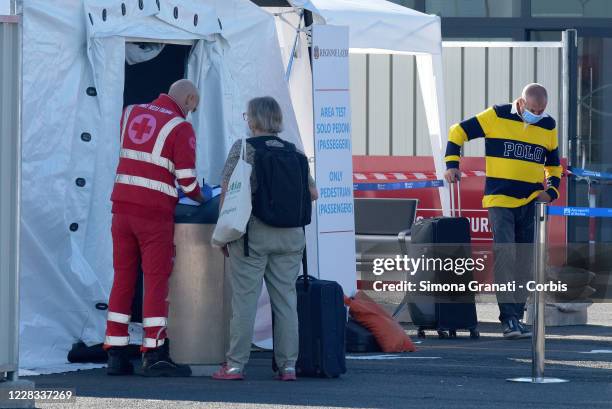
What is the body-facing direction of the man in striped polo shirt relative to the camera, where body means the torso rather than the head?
toward the camera

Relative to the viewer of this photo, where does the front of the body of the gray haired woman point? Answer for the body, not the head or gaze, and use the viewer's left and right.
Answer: facing away from the viewer and to the left of the viewer

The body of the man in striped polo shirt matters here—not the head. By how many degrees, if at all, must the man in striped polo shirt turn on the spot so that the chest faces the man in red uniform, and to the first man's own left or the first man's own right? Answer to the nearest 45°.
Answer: approximately 45° to the first man's own right

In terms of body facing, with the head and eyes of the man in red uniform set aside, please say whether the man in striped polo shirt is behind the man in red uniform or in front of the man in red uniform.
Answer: in front

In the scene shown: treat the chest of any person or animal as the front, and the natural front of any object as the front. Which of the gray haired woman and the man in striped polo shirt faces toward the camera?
the man in striped polo shirt

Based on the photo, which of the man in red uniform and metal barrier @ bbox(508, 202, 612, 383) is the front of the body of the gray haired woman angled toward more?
the man in red uniform

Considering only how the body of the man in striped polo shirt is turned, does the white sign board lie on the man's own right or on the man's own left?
on the man's own right

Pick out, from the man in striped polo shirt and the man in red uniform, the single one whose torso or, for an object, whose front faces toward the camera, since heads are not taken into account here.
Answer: the man in striped polo shirt

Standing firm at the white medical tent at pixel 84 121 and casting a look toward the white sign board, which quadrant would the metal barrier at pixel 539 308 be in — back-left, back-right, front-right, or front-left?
front-right

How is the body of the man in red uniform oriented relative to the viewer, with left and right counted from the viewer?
facing away from the viewer and to the right of the viewer

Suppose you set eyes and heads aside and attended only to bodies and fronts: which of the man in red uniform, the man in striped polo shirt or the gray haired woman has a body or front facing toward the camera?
the man in striped polo shirt

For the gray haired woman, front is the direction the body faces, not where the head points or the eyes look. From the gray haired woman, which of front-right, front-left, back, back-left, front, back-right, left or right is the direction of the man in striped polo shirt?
right

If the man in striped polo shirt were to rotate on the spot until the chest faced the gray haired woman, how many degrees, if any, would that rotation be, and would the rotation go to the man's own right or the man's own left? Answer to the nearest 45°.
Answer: approximately 45° to the man's own right

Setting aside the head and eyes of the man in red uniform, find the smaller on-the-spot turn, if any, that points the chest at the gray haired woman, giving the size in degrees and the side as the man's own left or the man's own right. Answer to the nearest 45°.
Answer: approximately 45° to the man's own right

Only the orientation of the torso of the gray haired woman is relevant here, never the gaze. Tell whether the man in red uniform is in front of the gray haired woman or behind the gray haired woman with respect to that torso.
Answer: in front

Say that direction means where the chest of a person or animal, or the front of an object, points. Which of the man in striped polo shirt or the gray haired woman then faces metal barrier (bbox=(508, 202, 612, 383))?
the man in striped polo shirt

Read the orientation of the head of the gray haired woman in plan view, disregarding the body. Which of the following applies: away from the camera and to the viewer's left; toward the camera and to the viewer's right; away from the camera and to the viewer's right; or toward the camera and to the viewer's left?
away from the camera and to the viewer's left
